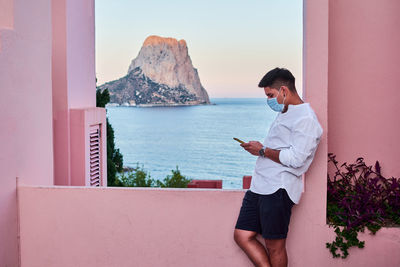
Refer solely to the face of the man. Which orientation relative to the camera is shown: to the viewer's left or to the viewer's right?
to the viewer's left

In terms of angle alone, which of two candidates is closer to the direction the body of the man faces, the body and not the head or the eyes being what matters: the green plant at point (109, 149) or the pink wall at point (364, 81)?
the green plant

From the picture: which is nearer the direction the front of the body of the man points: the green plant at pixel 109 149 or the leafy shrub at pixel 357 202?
the green plant

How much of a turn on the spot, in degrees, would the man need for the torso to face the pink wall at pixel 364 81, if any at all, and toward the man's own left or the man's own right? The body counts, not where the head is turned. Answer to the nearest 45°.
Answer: approximately 135° to the man's own right

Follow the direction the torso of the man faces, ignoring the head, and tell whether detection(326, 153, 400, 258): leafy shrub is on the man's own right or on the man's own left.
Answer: on the man's own right

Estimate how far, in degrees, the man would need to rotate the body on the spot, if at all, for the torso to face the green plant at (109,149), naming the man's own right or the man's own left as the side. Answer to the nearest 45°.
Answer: approximately 45° to the man's own right

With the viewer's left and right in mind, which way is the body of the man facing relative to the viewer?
facing to the left of the viewer
